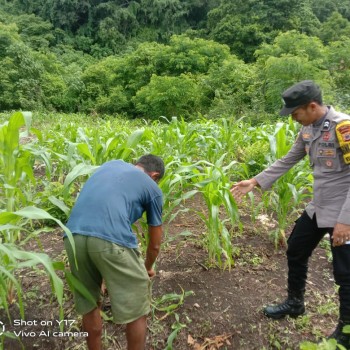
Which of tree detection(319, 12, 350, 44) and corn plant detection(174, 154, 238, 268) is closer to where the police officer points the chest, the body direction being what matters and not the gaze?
the corn plant

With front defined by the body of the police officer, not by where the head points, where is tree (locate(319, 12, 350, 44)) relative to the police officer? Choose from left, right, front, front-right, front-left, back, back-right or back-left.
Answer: back-right

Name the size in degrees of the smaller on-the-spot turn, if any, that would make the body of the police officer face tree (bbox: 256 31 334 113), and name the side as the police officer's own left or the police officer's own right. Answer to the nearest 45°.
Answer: approximately 135° to the police officer's own right

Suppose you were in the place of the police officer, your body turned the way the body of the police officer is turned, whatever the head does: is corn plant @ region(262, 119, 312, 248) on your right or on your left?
on your right

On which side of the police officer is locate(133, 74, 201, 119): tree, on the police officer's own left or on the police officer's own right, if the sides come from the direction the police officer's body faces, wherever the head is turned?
on the police officer's own right

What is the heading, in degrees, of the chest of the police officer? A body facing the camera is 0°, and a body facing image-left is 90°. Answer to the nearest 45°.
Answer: approximately 45°
